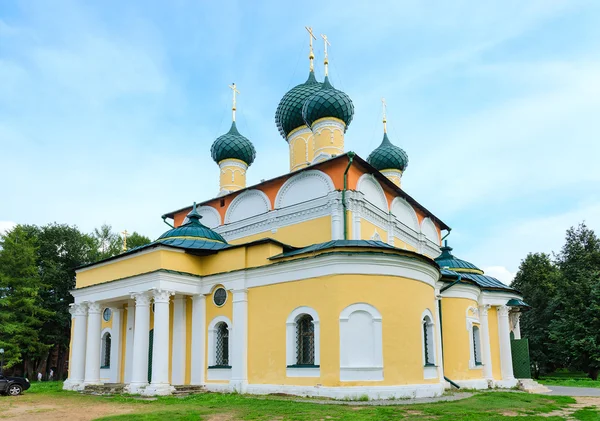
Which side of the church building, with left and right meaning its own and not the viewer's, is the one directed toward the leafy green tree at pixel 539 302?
back

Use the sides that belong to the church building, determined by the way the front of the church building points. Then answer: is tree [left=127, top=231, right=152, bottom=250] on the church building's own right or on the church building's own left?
on the church building's own right

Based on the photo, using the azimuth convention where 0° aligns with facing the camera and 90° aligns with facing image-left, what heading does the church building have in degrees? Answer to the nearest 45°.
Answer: approximately 45°

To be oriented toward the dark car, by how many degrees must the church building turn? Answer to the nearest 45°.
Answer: approximately 45° to its right

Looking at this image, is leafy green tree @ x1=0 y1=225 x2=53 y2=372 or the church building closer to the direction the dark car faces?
the church building

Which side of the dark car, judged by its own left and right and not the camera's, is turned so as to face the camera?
right

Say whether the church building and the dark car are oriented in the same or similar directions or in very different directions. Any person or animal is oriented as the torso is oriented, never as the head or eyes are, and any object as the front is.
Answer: very different directions

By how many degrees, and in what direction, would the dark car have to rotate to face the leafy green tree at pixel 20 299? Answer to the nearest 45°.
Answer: approximately 90° to its left
